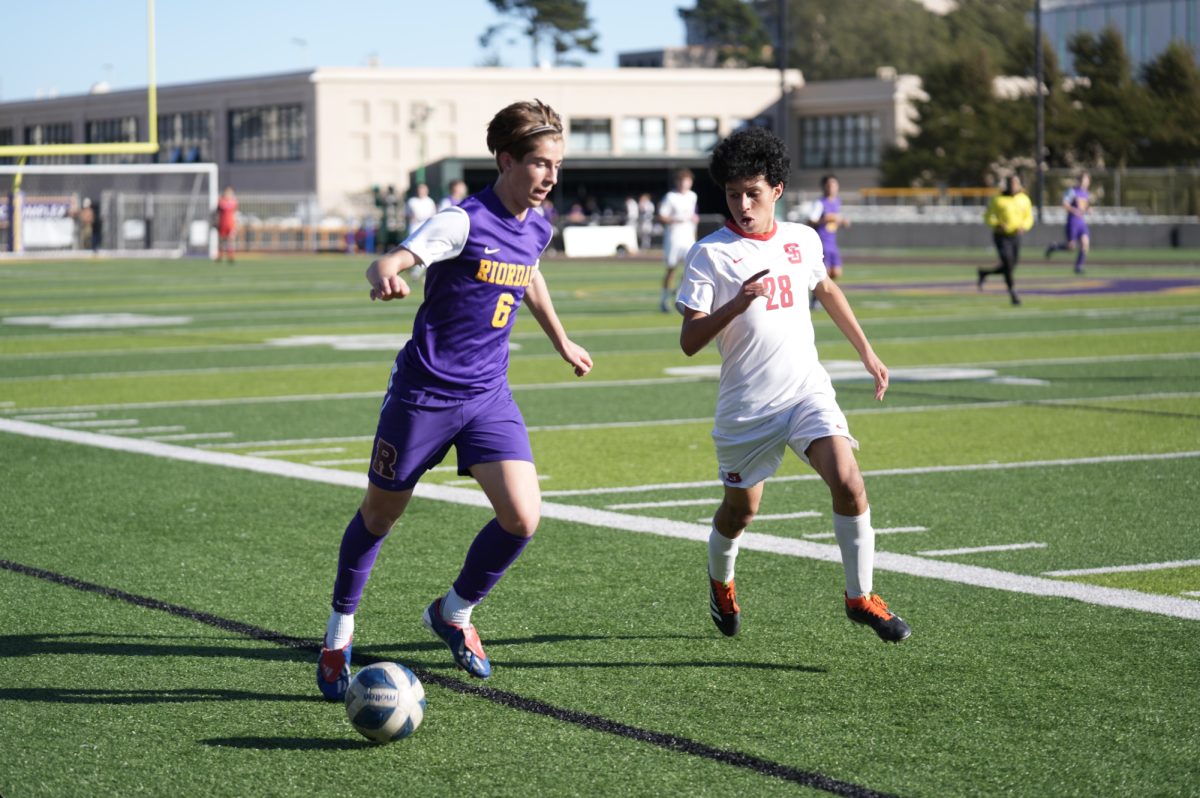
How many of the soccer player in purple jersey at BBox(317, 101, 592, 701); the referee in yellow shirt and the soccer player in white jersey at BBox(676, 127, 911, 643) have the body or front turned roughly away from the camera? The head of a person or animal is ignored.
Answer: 0

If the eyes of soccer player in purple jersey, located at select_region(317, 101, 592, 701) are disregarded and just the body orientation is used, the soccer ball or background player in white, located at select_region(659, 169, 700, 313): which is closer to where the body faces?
the soccer ball

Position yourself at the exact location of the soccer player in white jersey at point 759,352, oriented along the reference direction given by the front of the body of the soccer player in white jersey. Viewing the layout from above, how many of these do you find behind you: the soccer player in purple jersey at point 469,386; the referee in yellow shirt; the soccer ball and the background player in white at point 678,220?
2

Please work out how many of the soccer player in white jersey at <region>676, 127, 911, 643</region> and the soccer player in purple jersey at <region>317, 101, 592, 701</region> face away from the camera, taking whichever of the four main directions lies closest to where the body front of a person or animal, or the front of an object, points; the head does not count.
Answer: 0

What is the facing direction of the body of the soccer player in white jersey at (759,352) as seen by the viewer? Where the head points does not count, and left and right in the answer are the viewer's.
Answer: facing the viewer

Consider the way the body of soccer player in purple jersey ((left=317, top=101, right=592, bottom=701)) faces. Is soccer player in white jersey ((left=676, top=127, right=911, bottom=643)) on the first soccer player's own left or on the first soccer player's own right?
on the first soccer player's own left

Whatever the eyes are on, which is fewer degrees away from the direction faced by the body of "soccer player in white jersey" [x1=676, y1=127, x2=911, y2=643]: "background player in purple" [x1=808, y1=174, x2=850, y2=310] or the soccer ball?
the soccer ball

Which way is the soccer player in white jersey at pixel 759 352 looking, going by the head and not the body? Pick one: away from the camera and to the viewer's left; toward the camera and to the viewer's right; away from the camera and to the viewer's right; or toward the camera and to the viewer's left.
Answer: toward the camera and to the viewer's left

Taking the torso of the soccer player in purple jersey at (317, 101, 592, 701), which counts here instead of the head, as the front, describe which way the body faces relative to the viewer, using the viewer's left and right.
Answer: facing the viewer and to the right of the viewer

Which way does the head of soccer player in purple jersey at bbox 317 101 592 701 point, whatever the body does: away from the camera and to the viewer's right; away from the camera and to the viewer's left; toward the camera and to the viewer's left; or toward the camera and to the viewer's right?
toward the camera and to the viewer's right

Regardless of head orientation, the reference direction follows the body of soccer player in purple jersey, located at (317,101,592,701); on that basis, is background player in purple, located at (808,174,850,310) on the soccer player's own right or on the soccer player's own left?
on the soccer player's own left
